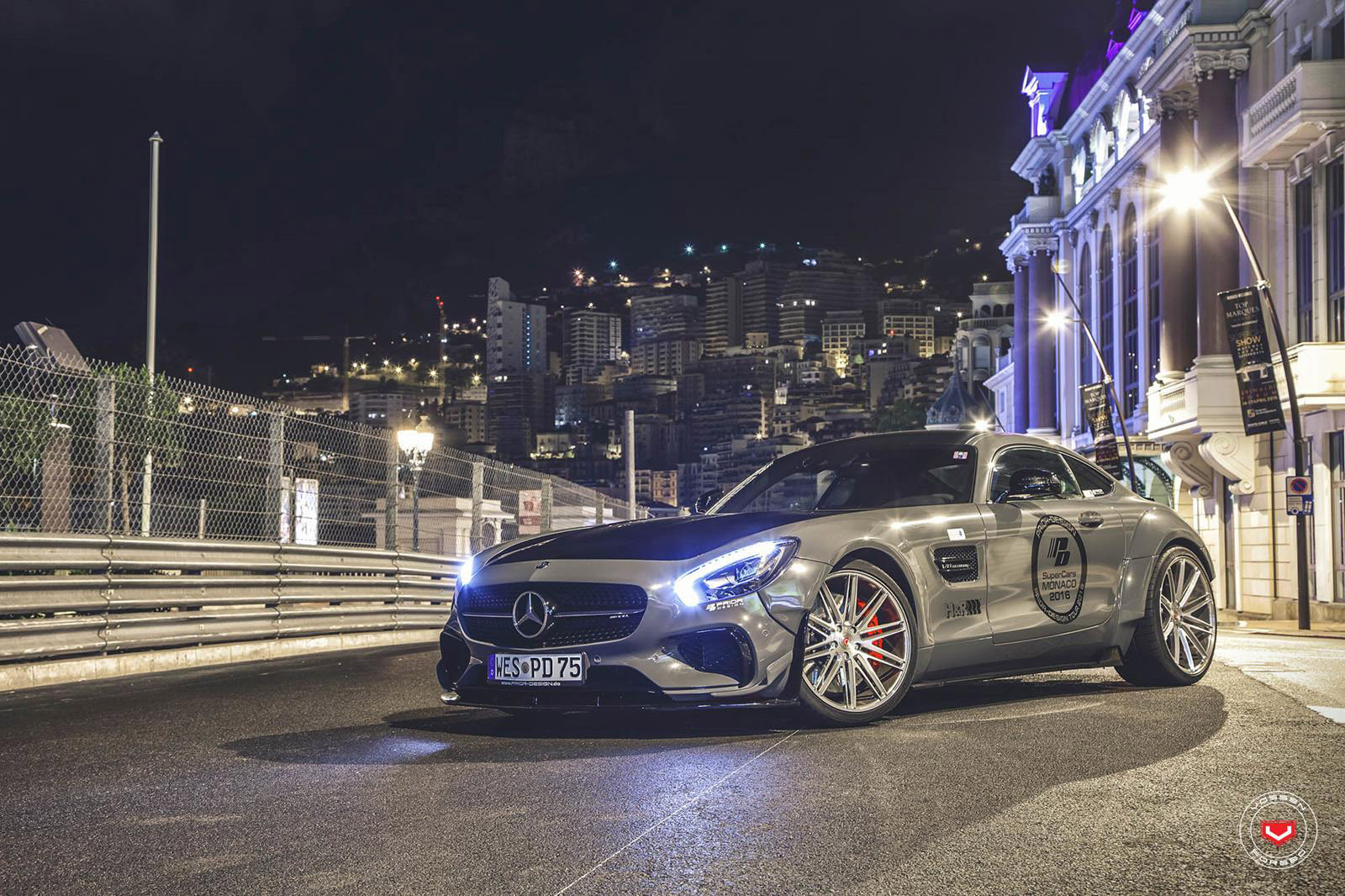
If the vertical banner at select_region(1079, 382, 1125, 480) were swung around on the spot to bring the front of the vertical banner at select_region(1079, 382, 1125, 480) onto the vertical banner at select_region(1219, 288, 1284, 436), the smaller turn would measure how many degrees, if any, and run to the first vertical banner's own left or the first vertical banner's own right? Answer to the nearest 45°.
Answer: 0° — it already faces it

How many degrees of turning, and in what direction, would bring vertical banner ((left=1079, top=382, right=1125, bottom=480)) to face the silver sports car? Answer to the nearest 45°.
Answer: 0° — it already faces it

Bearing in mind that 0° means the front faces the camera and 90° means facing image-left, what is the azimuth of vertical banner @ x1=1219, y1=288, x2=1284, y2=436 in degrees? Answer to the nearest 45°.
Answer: approximately 0°

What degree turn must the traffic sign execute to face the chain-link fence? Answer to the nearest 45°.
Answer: approximately 45° to its right

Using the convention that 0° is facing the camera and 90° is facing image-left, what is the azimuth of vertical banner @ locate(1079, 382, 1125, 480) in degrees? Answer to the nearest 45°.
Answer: approximately 0°

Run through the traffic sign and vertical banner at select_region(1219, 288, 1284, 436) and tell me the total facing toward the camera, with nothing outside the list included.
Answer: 2
